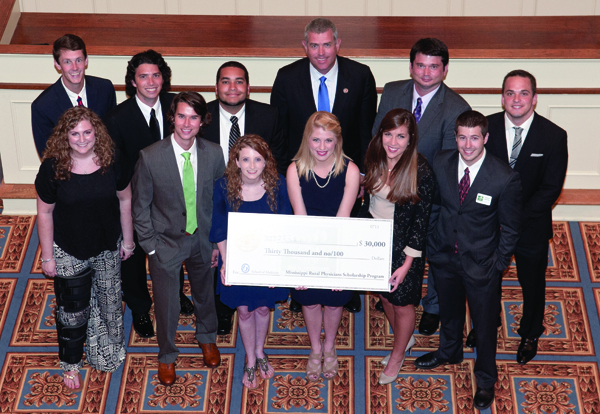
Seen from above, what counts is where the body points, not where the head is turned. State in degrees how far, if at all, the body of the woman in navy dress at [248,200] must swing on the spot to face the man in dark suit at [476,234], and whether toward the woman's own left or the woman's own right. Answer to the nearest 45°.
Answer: approximately 90° to the woman's own left

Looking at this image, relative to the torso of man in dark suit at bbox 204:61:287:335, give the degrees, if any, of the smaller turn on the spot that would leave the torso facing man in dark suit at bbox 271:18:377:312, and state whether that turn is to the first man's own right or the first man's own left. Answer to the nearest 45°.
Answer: approximately 90° to the first man's own left

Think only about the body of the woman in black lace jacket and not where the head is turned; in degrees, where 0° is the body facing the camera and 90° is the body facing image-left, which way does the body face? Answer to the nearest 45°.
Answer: approximately 45°

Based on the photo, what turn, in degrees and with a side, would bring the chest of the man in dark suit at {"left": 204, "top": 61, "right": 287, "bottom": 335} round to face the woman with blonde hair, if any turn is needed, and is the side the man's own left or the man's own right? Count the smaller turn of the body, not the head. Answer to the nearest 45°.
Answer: approximately 45° to the man's own left

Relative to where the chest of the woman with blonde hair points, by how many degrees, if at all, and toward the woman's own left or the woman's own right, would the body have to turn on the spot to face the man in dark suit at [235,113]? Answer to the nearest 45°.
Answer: approximately 135° to the woman's own right
